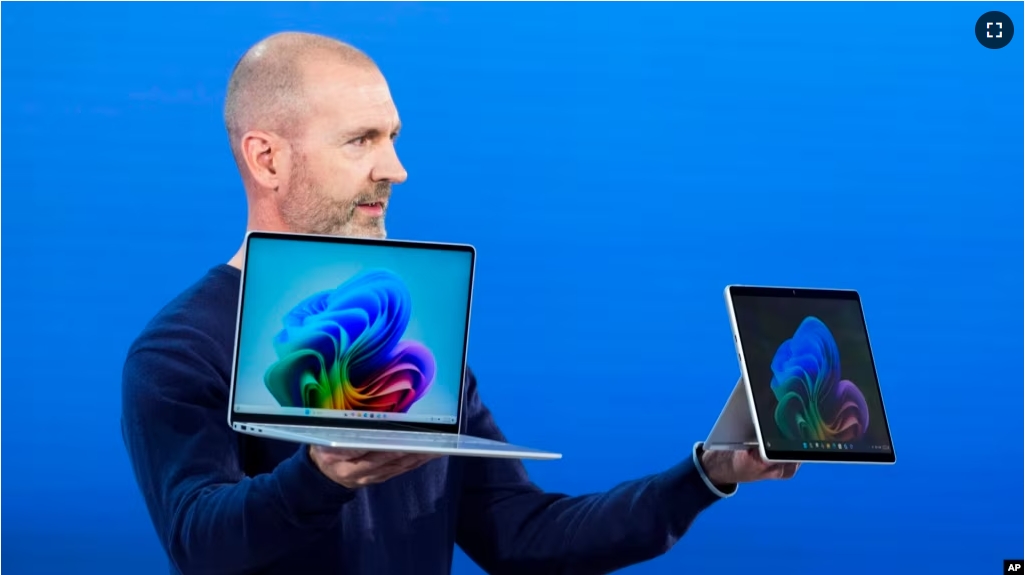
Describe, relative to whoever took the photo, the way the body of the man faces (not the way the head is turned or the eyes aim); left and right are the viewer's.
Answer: facing the viewer and to the right of the viewer

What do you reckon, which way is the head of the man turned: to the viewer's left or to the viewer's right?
to the viewer's right
